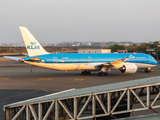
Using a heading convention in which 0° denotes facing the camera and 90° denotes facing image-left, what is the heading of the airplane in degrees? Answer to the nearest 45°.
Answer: approximately 225°

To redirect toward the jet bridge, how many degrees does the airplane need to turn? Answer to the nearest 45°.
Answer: approximately 135° to its right
